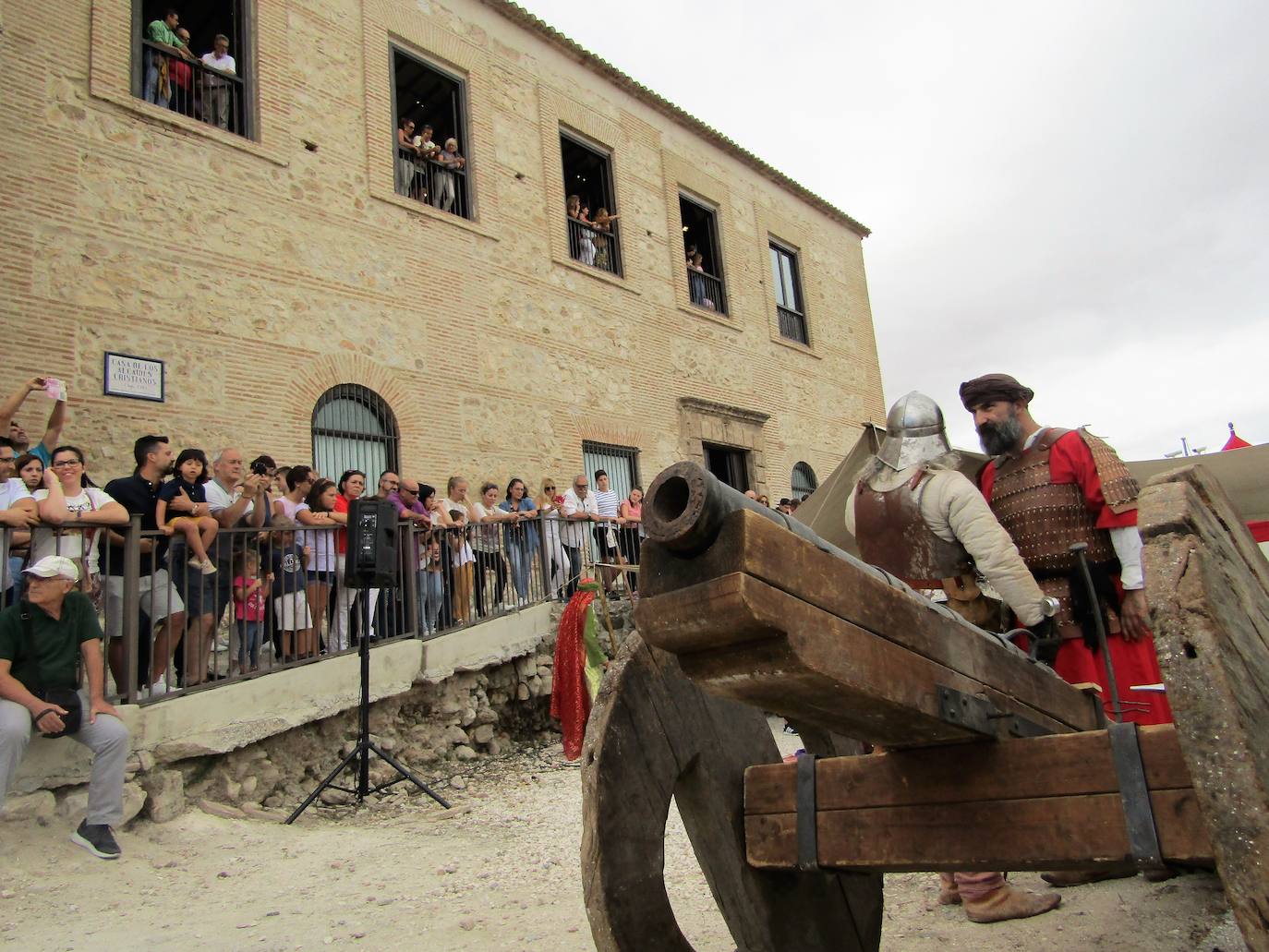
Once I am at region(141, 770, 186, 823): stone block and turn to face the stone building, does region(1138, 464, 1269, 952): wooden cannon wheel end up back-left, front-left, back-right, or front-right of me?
back-right

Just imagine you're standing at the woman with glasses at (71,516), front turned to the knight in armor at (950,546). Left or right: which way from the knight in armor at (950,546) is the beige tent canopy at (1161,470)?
left

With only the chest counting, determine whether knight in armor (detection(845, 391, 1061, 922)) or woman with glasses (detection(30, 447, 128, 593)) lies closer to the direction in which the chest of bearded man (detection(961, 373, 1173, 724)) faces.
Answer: the knight in armor

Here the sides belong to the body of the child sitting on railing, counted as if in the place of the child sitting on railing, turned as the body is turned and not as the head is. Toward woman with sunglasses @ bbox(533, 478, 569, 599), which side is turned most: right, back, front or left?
left

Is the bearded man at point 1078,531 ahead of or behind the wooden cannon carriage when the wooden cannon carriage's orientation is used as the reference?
behind

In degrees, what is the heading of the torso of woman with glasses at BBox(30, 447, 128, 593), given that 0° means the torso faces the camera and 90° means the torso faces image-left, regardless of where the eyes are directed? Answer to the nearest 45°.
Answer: approximately 0°

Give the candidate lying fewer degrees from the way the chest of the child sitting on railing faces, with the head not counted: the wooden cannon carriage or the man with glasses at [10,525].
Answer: the wooden cannon carriage

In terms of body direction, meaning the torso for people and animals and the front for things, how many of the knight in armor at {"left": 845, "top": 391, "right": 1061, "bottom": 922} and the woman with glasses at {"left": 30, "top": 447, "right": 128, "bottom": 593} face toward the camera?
1
